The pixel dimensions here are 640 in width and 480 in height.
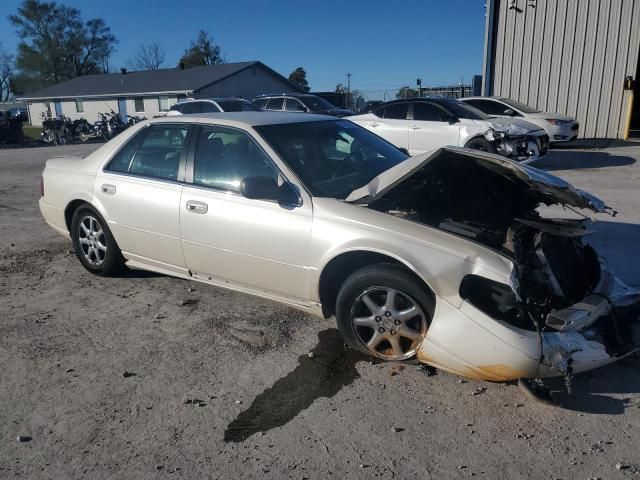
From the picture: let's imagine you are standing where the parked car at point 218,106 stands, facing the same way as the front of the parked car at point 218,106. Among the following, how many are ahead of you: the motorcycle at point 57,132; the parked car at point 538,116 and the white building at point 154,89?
1

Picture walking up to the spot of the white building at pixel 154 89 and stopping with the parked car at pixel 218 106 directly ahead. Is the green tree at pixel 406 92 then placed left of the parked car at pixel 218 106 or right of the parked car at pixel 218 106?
left

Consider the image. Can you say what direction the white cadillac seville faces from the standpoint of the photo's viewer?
facing the viewer and to the right of the viewer

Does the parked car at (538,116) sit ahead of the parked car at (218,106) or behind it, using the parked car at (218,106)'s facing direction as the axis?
ahead

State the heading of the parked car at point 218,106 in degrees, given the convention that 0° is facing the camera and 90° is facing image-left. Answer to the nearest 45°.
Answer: approximately 315°

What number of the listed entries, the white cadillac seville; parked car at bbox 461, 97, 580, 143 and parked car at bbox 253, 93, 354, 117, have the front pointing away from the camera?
0

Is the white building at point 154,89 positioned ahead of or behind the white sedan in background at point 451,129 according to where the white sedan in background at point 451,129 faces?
behind

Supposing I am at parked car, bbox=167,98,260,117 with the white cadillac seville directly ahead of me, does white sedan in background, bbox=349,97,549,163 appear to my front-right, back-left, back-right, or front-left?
front-left

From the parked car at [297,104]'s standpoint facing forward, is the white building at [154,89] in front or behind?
behind
